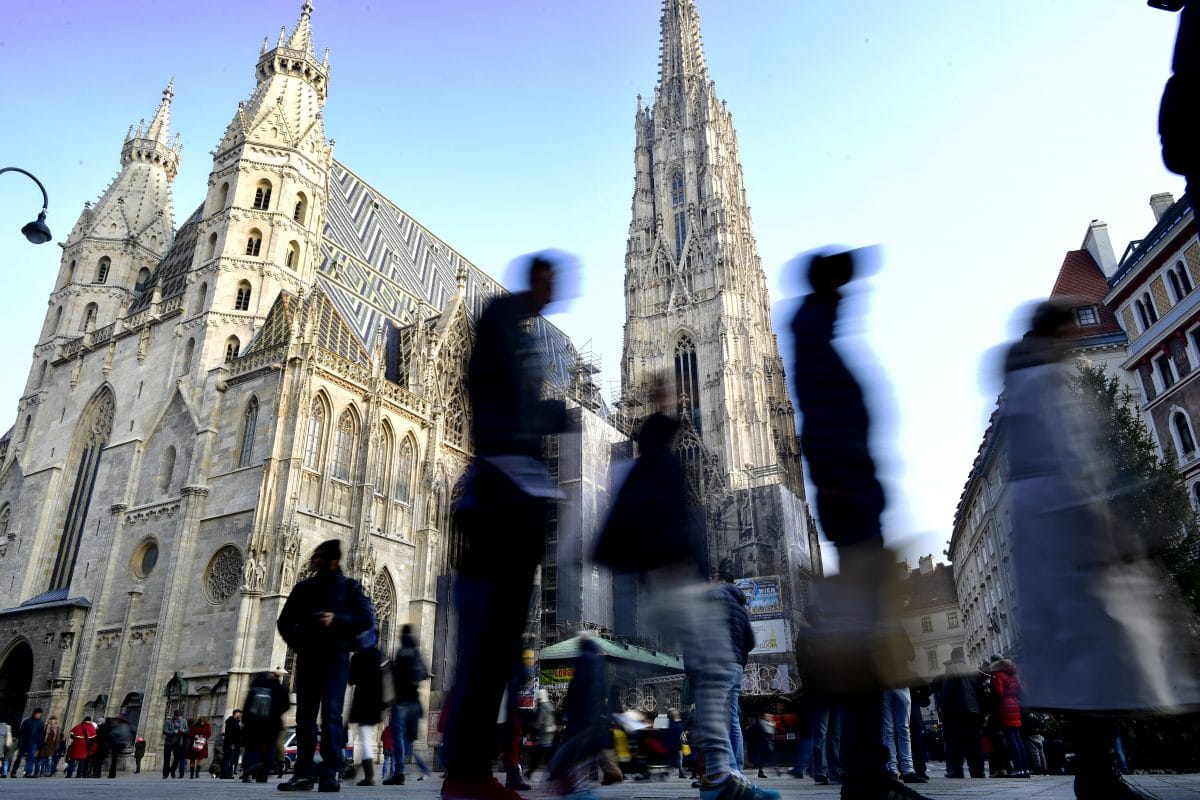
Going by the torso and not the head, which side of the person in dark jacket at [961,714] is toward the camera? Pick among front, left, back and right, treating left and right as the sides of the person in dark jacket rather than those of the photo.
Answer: back

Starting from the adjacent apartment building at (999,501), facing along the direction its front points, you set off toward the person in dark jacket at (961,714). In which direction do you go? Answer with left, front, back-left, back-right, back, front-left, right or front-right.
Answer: front-left

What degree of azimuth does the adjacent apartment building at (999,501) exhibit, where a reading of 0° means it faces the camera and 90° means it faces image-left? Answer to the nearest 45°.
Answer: approximately 45°

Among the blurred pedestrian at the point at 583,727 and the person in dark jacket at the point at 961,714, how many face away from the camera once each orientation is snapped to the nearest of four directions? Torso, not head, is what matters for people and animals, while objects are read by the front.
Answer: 1

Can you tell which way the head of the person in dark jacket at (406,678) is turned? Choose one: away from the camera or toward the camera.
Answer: away from the camera

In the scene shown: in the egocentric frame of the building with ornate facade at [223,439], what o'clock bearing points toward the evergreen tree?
The evergreen tree is roughly at 9 o'clock from the building with ornate facade.
